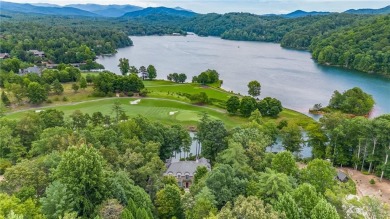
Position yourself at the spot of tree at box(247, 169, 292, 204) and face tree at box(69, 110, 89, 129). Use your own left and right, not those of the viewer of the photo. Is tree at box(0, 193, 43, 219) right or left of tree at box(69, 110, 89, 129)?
left

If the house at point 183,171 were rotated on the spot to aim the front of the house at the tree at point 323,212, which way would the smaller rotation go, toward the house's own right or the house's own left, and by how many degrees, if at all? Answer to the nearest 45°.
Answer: approximately 45° to the house's own left

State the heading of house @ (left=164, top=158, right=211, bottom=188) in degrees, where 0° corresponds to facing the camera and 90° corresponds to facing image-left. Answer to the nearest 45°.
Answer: approximately 0°

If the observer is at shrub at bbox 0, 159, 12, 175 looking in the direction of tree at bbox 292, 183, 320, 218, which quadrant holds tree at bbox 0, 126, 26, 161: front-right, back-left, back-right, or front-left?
back-left

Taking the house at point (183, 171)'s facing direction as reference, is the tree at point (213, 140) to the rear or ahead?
to the rear

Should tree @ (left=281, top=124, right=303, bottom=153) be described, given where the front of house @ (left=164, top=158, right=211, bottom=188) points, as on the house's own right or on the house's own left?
on the house's own left

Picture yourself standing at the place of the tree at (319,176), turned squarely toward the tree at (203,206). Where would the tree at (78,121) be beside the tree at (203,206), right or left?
right

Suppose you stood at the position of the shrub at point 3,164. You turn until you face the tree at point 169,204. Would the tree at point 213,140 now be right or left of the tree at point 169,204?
left

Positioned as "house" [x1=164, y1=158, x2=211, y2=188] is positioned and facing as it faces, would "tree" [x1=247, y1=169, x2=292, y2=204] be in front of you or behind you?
in front

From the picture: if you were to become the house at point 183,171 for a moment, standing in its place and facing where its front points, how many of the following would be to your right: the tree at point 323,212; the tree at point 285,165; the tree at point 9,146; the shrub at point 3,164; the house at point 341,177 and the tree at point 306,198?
2

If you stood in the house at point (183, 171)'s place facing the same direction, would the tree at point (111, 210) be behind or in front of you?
in front

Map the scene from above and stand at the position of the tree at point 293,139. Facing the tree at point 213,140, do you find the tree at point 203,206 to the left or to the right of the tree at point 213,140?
left

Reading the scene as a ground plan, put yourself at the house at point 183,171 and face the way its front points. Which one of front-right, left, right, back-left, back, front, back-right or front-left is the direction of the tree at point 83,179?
front-right

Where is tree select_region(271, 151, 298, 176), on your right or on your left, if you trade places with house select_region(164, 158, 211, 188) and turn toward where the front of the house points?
on your left

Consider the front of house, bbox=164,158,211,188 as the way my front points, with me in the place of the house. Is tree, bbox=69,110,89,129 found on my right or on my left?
on my right

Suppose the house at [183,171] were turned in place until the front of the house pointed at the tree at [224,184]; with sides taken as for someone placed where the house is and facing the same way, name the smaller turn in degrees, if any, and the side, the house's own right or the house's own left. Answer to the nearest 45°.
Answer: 0° — it already faces it
